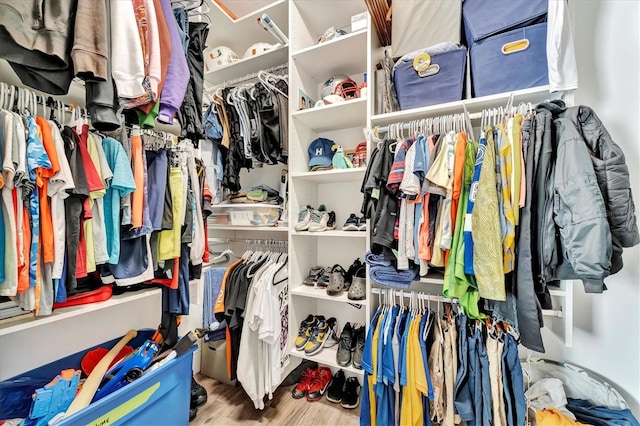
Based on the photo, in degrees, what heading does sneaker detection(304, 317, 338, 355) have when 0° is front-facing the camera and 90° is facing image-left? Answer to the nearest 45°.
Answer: approximately 45°

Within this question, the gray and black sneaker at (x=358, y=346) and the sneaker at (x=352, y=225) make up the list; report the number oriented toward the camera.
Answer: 2

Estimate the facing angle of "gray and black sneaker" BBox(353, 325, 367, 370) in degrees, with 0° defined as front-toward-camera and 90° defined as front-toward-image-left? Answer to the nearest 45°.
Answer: approximately 0°

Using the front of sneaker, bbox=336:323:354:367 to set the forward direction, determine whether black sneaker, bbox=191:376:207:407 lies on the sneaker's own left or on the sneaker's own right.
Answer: on the sneaker's own right

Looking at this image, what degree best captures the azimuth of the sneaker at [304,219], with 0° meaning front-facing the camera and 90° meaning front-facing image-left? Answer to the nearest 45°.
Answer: approximately 45°

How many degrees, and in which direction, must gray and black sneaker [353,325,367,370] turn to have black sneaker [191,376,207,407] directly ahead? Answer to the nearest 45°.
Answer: approximately 90° to its right
